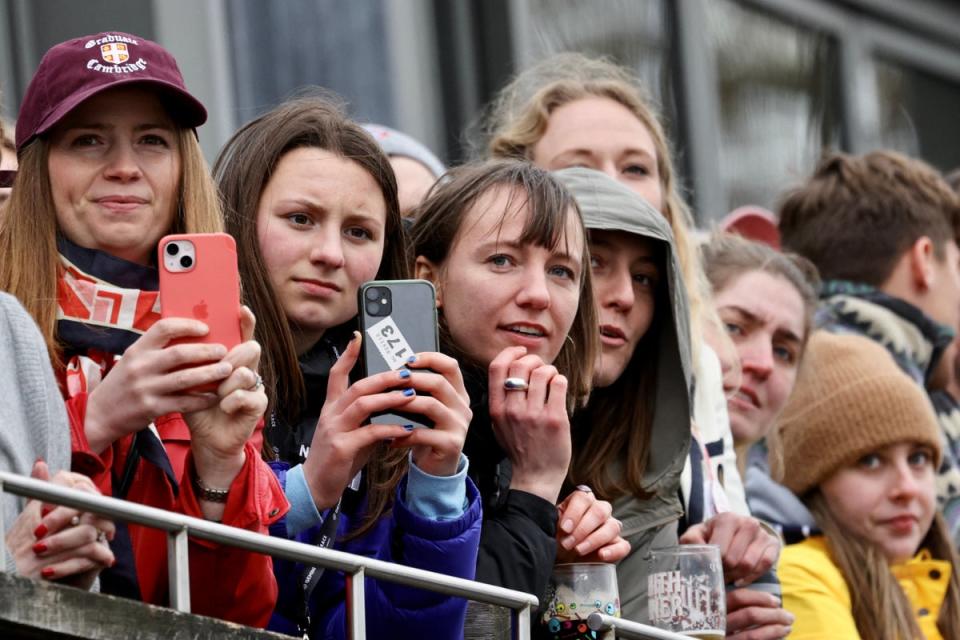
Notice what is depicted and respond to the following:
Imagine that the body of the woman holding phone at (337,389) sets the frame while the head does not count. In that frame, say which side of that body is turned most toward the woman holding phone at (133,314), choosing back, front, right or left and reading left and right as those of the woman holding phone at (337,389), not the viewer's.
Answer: right

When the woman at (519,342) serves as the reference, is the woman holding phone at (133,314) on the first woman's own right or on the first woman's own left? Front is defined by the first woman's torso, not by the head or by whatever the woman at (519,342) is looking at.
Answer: on the first woman's own right

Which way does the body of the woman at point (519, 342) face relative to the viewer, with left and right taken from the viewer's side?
facing the viewer and to the right of the viewer

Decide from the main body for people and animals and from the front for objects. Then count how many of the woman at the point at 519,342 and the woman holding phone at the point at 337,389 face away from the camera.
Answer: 0

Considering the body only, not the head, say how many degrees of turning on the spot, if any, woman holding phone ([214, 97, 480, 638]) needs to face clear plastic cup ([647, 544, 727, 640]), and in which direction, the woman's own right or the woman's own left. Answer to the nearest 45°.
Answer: approximately 90° to the woman's own left

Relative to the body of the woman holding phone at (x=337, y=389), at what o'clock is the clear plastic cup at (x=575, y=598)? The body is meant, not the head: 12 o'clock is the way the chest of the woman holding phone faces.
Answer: The clear plastic cup is roughly at 10 o'clock from the woman holding phone.

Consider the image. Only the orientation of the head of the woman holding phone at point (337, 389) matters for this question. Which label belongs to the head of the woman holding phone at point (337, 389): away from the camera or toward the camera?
toward the camera
